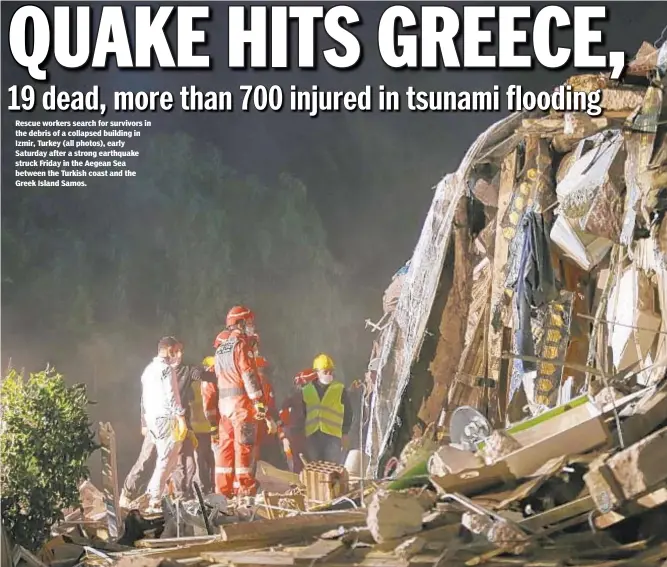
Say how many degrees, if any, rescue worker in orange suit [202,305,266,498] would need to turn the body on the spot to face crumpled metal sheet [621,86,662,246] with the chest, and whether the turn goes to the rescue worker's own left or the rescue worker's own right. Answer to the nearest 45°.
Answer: approximately 45° to the rescue worker's own right

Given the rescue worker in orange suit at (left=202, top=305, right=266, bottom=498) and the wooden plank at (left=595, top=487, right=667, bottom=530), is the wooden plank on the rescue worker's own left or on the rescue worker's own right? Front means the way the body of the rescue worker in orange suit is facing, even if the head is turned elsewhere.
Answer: on the rescue worker's own right

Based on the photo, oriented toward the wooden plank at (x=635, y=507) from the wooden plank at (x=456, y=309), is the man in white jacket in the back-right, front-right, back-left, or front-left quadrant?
back-right

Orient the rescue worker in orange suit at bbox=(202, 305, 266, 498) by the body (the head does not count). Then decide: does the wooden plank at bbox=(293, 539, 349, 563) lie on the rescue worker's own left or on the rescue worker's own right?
on the rescue worker's own right

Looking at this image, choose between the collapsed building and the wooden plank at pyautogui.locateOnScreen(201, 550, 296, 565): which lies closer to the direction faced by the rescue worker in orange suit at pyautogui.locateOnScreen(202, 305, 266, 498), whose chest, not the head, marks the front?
the collapsed building

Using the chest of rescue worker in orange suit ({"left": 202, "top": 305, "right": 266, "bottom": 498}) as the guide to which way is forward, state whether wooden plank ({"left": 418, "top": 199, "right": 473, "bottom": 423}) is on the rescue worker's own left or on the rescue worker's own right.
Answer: on the rescue worker's own right

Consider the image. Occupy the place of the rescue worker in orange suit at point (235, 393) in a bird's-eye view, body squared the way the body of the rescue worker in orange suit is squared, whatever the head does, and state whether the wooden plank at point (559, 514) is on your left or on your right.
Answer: on your right

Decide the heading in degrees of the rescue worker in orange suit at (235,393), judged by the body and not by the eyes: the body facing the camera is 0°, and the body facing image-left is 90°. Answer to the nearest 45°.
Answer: approximately 225°

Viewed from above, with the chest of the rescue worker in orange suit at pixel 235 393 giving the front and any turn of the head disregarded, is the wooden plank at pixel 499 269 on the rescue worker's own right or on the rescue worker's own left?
on the rescue worker's own right
